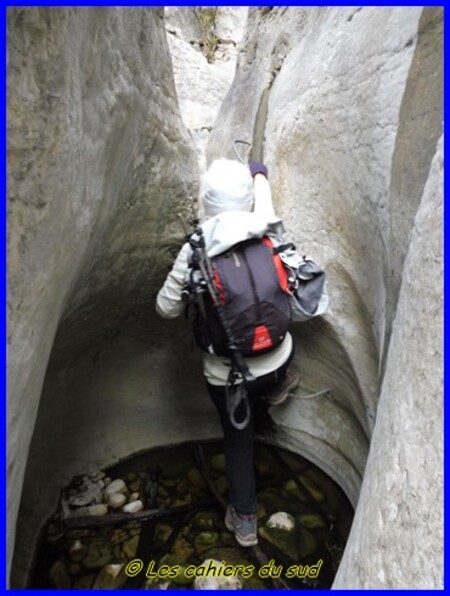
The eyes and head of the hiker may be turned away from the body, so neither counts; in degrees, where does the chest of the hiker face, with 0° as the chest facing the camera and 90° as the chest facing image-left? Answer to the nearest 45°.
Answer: approximately 180°
